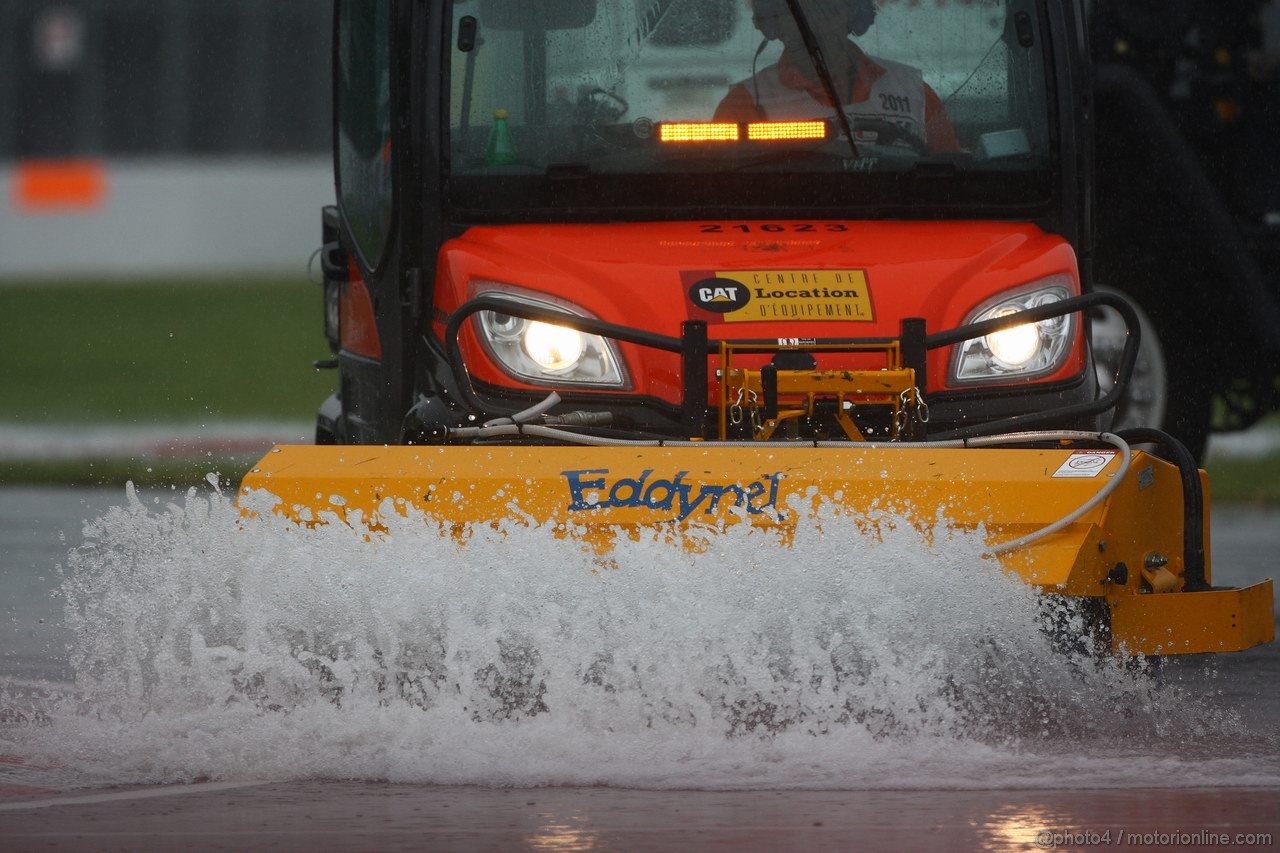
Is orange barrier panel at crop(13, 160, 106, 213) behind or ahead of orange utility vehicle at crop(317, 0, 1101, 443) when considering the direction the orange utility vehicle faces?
behind

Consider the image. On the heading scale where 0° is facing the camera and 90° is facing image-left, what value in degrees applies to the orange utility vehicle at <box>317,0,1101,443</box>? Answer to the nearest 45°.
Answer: approximately 0°
